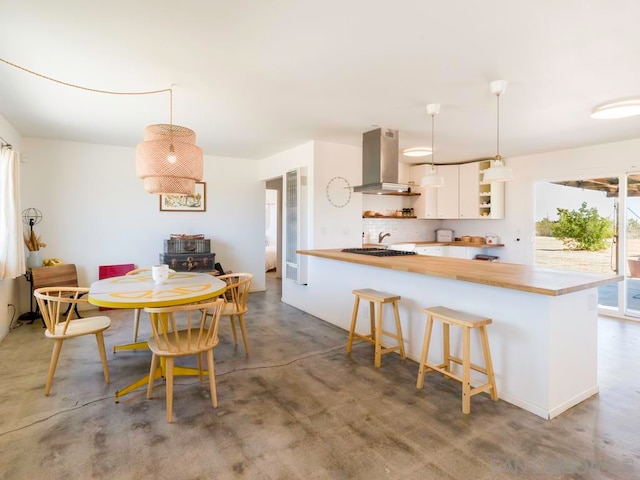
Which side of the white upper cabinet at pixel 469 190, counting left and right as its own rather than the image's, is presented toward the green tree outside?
left

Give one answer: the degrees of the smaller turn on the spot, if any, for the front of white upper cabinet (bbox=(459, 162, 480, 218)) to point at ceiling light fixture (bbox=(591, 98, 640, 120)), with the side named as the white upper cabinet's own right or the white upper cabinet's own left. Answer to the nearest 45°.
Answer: approximately 45° to the white upper cabinet's own left

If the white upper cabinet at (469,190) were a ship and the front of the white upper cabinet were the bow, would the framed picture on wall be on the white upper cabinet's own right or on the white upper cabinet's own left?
on the white upper cabinet's own right

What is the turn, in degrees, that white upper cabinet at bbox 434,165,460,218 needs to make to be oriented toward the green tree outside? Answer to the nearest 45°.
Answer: approximately 90° to its left

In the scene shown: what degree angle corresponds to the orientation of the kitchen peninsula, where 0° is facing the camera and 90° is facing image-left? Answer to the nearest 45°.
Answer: approximately 45°

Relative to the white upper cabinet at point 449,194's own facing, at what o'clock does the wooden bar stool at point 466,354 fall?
The wooden bar stool is roughly at 12 o'clock from the white upper cabinet.

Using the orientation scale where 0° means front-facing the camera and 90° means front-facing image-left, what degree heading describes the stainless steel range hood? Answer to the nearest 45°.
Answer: approximately 45°

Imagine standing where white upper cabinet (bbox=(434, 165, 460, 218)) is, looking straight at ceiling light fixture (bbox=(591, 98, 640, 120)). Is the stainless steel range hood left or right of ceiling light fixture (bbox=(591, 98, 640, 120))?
right
